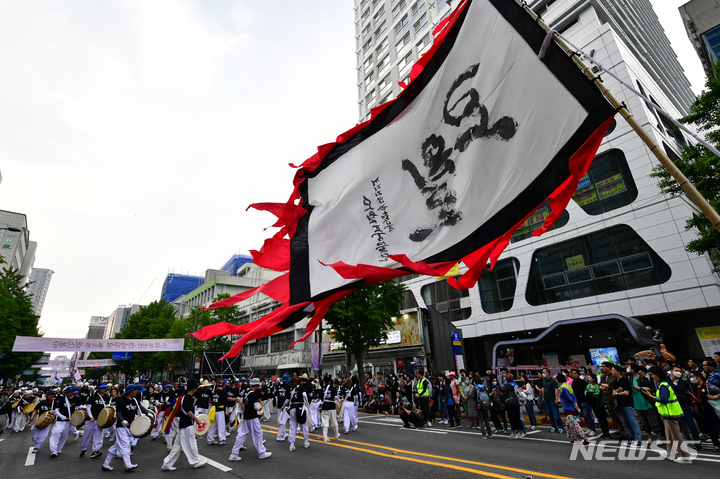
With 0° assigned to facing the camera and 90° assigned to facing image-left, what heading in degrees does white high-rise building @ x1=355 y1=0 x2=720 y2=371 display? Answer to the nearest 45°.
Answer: approximately 45°

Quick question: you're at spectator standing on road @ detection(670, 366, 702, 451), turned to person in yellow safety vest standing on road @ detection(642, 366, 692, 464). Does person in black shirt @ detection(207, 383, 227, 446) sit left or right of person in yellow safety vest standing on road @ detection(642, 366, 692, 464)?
right

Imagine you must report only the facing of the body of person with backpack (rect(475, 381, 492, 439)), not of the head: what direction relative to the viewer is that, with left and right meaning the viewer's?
facing away from the viewer and to the left of the viewer

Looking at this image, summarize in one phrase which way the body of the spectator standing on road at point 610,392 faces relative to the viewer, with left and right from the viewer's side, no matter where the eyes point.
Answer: facing to the left of the viewer

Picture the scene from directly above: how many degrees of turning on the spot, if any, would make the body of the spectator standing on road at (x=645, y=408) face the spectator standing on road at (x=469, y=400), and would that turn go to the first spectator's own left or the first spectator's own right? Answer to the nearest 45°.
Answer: approximately 45° to the first spectator's own right
